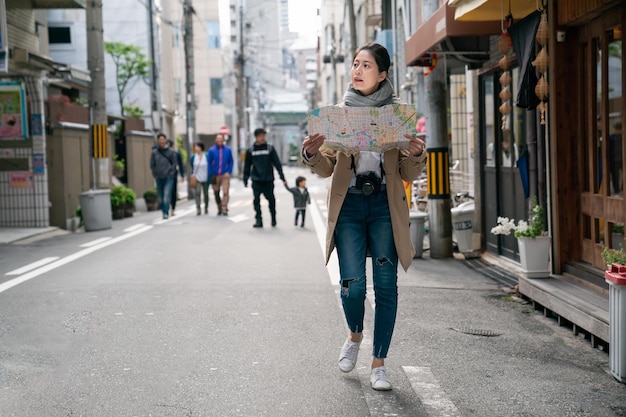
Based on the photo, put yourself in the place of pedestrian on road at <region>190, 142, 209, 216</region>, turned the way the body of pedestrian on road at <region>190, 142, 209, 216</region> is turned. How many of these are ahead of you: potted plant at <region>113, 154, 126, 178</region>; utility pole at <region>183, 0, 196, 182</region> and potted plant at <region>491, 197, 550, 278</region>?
1

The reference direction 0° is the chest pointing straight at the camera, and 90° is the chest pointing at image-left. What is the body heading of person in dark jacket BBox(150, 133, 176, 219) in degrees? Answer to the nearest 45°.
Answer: approximately 0°

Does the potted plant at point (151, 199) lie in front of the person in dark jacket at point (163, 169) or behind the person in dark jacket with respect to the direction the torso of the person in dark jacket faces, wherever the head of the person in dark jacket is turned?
behind

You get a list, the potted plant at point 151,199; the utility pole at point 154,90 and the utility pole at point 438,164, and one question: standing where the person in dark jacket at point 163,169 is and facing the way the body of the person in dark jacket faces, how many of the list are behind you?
2

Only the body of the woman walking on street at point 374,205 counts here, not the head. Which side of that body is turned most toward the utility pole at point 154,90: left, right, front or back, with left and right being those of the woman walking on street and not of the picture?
back

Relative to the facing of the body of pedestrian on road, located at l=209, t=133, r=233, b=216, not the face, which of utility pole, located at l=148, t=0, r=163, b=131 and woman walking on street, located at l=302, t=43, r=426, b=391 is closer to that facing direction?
the woman walking on street

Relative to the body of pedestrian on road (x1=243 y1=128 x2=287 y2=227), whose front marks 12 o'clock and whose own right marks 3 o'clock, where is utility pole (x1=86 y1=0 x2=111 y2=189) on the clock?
The utility pole is roughly at 4 o'clock from the pedestrian on road.

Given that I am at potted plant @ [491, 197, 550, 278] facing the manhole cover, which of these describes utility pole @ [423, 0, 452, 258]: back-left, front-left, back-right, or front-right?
back-right

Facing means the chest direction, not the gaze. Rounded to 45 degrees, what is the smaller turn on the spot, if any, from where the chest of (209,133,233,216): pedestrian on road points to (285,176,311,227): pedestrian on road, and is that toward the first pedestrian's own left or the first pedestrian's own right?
0° — they already face them
